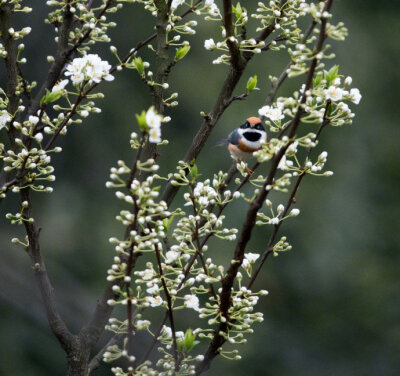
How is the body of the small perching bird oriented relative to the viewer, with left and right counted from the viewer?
facing the viewer and to the right of the viewer
